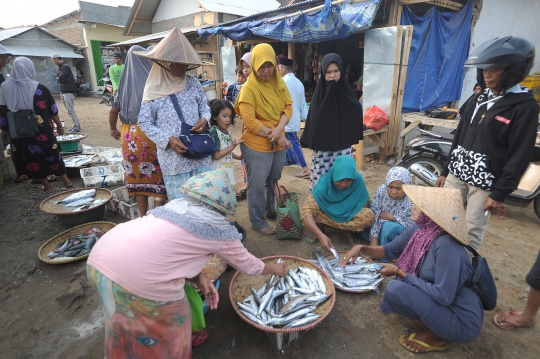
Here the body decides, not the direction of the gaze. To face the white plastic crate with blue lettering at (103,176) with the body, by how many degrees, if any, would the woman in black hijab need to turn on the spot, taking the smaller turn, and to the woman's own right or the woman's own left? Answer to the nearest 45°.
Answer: approximately 90° to the woman's own right

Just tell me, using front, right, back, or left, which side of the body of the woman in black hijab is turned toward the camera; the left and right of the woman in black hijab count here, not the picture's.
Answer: front

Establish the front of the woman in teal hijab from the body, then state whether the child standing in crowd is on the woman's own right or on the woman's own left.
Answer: on the woman's own right

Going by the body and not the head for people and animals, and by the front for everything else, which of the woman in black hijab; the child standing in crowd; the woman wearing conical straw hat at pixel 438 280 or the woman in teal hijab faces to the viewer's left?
the woman wearing conical straw hat

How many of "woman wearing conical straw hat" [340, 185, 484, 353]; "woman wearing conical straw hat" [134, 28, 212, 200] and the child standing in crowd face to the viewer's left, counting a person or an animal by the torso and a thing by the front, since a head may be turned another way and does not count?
1

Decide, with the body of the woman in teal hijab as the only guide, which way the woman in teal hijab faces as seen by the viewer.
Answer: toward the camera

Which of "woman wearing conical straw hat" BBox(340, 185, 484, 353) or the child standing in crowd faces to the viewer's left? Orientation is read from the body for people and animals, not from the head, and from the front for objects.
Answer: the woman wearing conical straw hat

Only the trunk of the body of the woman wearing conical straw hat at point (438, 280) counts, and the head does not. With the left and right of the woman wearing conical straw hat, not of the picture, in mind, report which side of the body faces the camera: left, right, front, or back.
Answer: left

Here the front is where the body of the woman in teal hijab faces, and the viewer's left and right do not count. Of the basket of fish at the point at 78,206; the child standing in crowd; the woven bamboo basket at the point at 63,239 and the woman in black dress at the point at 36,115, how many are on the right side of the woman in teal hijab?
4

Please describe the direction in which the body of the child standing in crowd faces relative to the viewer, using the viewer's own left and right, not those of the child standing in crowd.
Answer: facing the viewer and to the right of the viewer

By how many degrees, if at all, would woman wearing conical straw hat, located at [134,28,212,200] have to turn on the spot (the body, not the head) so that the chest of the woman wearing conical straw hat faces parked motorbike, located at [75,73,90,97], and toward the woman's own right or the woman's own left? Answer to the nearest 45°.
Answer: approximately 135° to the woman's own left

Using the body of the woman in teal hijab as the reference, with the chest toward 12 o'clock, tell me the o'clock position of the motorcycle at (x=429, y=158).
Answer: The motorcycle is roughly at 7 o'clock from the woman in teal hijab.

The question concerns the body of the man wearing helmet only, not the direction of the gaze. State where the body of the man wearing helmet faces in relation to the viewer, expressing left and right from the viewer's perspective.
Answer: facing the viewer and to the left of the viewer

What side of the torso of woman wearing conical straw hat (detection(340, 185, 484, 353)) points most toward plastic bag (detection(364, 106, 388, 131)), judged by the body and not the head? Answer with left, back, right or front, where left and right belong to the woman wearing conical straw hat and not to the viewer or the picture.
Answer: right
